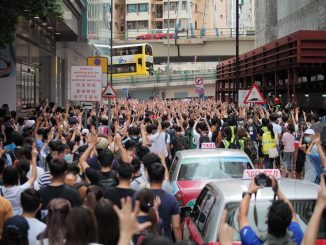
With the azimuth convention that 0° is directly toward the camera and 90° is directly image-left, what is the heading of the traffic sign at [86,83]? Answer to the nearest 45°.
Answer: approximately 0°

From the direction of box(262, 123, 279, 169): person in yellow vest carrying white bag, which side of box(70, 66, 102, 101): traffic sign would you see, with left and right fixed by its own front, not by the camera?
left

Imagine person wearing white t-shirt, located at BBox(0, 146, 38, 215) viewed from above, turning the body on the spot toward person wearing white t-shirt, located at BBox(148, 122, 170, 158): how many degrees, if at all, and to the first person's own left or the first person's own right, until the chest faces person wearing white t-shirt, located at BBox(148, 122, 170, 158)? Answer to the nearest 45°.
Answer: approximately 45° to the first person's own right

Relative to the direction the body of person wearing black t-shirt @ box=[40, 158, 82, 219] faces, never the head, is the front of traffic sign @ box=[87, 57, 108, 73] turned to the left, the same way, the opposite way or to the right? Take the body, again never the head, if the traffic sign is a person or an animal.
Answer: the opposite way

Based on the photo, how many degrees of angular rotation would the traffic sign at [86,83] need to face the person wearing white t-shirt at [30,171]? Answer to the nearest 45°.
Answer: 0° — it already faces them

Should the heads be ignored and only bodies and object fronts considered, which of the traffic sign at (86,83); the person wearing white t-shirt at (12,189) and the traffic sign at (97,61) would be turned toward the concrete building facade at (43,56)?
the person wearing white t-shirt

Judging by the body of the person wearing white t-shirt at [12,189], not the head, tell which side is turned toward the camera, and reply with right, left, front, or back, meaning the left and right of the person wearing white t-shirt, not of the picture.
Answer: back

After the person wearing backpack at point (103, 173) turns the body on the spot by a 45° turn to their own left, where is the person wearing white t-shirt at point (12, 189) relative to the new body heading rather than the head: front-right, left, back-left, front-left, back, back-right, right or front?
left

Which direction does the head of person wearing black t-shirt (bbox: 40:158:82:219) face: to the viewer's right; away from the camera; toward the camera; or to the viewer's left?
away from the camera

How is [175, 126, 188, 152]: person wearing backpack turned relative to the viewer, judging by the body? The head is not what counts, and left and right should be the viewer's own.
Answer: facing away from the viewer

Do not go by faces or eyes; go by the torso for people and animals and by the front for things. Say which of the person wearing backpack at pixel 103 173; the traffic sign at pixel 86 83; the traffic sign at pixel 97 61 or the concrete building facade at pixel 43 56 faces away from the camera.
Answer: the person wearing backpack

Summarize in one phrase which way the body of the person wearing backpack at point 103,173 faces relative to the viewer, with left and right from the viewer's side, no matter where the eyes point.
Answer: facing away from the viewer

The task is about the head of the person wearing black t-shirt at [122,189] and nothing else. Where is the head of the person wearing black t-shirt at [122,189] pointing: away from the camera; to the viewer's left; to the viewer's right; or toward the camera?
away from the camera

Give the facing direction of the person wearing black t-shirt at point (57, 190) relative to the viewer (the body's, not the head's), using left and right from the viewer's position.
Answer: facing away from the viewer

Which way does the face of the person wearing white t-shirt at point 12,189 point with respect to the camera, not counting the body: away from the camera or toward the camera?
away from the camera

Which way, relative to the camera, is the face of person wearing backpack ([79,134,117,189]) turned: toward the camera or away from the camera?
away from the camera

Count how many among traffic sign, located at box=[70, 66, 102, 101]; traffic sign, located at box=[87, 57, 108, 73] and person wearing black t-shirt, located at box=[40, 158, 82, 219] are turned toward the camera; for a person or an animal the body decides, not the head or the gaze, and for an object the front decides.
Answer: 2

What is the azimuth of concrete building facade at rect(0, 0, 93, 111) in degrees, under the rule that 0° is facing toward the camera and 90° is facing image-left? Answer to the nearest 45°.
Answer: approximately 315°

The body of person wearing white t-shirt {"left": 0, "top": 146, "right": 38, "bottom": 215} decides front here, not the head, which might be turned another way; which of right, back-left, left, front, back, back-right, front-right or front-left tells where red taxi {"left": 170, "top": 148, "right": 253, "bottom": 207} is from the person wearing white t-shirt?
front-right

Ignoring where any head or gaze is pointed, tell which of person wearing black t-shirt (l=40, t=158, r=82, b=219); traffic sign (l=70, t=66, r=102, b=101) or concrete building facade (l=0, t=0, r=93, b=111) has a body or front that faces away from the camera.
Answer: the person wearing black t-shirt
